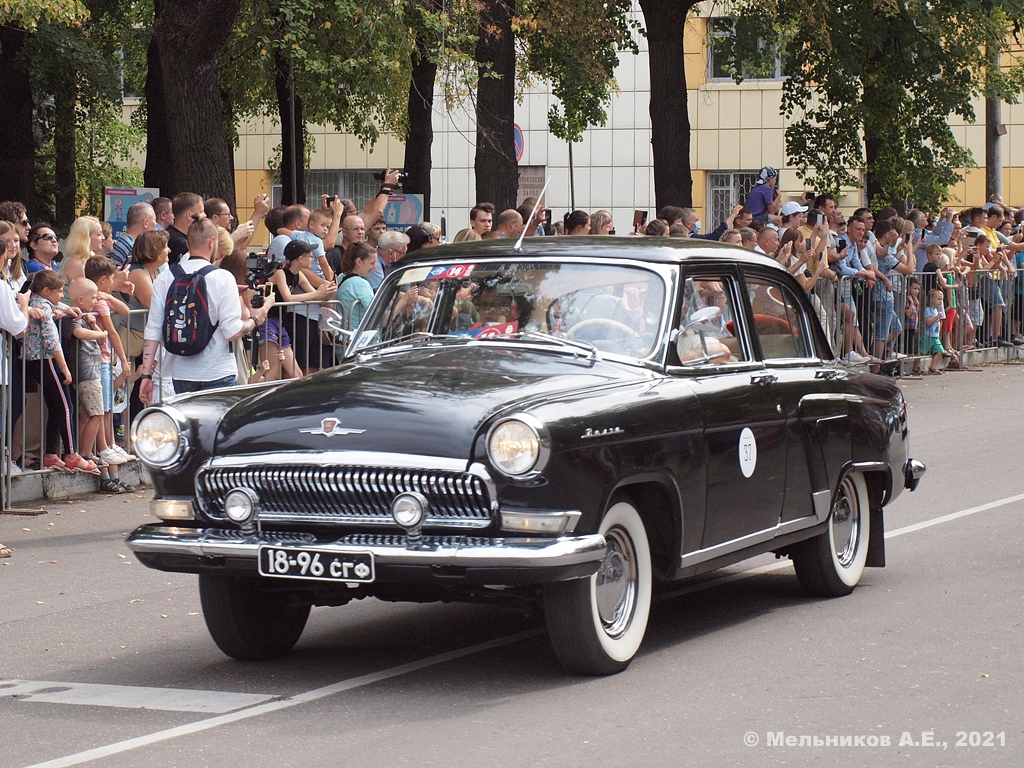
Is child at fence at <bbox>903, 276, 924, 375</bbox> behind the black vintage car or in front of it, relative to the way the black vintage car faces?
behind

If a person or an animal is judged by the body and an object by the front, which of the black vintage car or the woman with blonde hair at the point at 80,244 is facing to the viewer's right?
the woman with blonde hair

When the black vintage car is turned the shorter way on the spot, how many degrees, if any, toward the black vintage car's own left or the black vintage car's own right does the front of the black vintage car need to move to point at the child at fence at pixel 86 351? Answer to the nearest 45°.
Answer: approximately 90° to the black vintage car's own right

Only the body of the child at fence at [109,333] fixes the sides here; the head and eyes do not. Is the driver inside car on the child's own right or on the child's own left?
on the child's own right

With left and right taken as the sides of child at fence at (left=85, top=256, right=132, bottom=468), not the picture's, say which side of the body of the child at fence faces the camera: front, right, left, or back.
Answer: right

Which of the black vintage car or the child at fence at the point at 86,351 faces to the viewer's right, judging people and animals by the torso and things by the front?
the child at fence

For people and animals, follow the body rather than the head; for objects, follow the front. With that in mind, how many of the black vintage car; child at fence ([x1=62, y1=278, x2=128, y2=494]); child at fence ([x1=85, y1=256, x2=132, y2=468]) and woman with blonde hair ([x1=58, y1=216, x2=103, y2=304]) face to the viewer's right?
3

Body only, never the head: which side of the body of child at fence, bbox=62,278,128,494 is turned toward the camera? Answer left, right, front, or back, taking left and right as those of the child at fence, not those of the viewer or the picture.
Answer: right

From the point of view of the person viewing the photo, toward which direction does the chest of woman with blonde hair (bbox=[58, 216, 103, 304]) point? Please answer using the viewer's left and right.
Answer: facing to the right of the viewer

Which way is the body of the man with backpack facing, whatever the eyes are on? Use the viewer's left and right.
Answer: facing away from the viewer and to the right of the viewer

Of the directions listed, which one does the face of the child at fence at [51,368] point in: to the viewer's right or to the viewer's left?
to the viewer's right

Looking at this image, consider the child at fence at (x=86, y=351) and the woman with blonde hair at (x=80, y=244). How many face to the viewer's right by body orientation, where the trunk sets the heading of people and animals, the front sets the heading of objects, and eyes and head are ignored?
2
